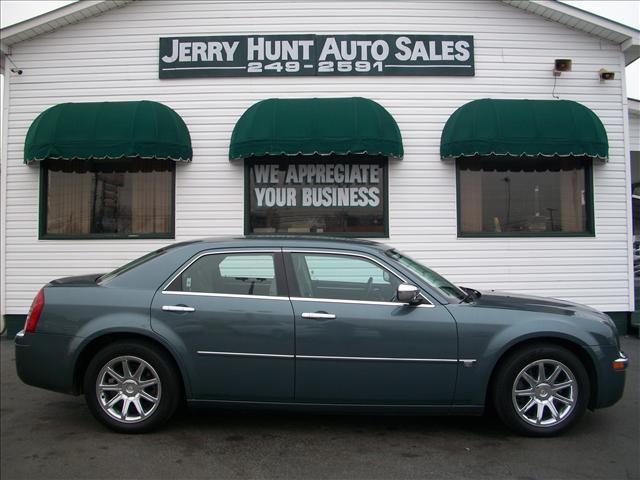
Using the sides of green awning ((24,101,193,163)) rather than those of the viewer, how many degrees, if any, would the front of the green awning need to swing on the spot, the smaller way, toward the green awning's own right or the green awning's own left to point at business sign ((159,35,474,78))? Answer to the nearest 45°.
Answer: approximately 90° to the green awning's own left

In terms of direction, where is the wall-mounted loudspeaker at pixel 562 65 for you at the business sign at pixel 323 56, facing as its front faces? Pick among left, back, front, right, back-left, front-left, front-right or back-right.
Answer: left

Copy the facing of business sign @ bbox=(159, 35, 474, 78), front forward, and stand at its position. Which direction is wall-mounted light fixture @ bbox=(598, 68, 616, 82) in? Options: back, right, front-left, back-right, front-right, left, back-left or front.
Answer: left

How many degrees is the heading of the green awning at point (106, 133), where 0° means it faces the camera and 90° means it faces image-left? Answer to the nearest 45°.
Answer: approximately 0°

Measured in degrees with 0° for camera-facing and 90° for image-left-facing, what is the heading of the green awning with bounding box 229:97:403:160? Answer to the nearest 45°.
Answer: approximately 0°

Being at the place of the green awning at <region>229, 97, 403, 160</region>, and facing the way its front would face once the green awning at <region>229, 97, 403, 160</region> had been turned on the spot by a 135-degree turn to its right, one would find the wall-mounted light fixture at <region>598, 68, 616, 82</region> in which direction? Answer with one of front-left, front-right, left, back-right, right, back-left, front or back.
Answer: back-right

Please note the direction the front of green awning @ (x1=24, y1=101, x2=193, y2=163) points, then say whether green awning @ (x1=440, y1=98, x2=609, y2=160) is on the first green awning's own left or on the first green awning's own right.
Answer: on the first green awning's own left

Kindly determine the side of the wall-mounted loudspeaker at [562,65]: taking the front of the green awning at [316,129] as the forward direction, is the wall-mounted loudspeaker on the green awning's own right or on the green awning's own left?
on the green awning's own left

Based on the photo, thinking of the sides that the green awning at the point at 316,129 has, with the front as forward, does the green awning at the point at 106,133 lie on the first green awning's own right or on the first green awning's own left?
on the first green awning's own right
